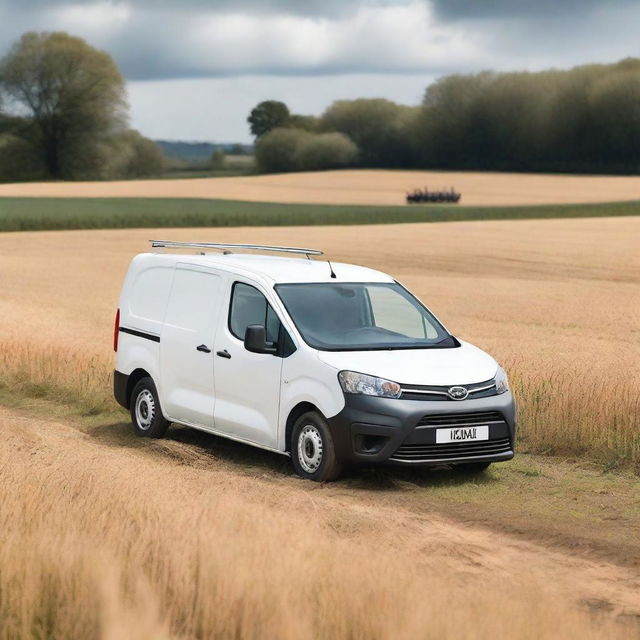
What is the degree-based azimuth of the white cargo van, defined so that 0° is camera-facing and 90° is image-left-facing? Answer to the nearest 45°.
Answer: approximately 315°
